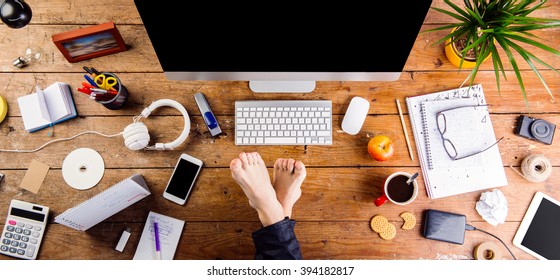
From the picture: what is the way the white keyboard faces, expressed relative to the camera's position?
facing the viewer

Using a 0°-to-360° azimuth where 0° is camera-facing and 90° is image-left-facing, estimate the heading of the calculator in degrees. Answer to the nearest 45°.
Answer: approximately 0°

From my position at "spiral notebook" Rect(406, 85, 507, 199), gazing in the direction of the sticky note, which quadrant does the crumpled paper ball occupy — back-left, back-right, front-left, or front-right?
back-left

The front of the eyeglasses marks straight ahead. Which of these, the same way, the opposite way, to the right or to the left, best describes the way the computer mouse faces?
to the right

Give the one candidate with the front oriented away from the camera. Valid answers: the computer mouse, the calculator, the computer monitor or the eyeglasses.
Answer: the computer mouse

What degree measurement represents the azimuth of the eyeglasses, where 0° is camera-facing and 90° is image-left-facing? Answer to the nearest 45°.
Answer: approximately 90°

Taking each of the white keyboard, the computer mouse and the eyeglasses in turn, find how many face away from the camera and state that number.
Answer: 1

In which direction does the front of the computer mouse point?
away from the camera
